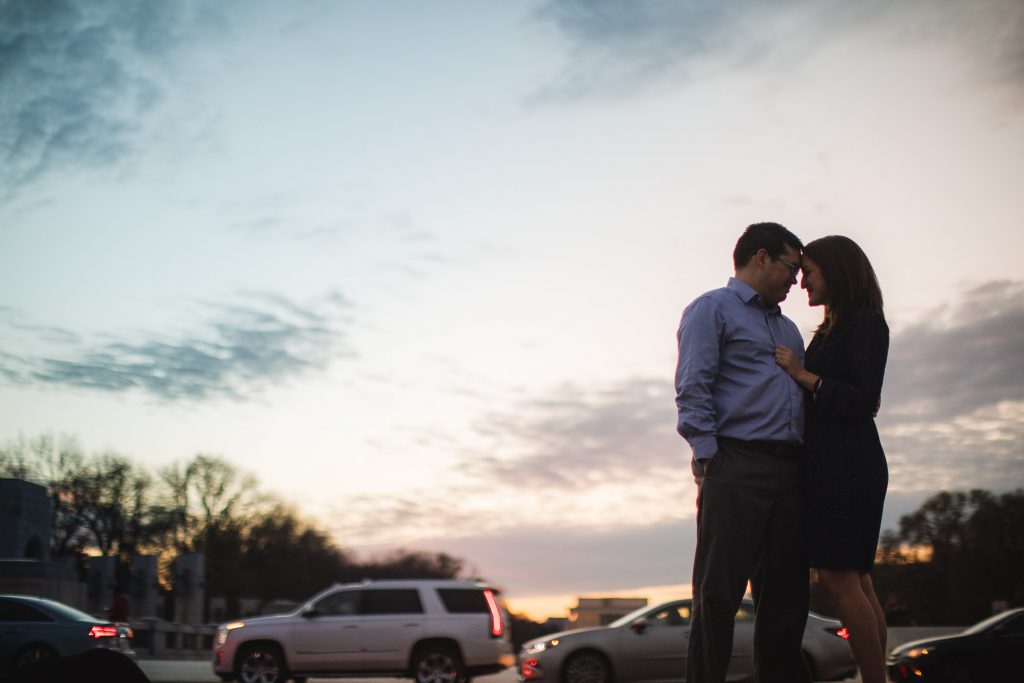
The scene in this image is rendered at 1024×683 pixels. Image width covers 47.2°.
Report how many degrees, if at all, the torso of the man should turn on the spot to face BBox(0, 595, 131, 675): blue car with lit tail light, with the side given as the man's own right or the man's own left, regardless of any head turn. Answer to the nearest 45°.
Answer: approximately 180°

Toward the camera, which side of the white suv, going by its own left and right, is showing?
left

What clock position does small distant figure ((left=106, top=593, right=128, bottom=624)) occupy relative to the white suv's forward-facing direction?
The small distant figure is roughly at 2 o'clock from the white suv.

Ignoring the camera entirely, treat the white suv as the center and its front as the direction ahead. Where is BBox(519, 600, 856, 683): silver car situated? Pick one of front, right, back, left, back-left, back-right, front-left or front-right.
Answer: back-left

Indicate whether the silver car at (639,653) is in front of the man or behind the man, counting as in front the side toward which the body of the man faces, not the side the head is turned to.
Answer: behind

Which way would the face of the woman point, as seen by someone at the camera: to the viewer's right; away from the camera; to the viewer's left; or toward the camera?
to the viewer's left

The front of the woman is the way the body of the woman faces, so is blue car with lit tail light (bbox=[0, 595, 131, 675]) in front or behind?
in front

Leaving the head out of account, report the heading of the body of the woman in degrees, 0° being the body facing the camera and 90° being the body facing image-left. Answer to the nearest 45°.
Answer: approximately 90°

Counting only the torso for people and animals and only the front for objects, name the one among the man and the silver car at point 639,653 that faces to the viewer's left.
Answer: the silver car

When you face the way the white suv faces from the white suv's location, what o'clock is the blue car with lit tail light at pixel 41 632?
The blue car with lit tail light is roughly at 12 o'clock from the white suv.

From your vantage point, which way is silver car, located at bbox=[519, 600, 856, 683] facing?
to the viewer's left

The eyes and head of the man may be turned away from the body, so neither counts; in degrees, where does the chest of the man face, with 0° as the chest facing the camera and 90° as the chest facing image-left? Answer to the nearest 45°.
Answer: approximately 315°

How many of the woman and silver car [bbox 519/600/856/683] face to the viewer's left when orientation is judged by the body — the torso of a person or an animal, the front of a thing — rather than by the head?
2

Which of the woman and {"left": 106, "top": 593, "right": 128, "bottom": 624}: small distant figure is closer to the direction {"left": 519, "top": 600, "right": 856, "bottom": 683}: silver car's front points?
the small distant figure

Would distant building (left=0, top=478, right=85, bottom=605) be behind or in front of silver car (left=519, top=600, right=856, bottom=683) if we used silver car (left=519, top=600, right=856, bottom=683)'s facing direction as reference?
in front
